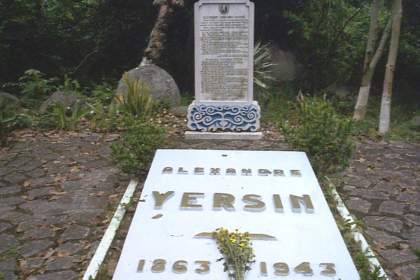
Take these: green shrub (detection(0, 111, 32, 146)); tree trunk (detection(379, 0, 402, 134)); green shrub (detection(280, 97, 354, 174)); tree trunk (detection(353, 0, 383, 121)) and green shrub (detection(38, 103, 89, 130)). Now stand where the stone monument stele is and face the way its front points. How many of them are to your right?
2

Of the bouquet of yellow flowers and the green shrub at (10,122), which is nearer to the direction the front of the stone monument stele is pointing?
the bouquet of yellow flowers

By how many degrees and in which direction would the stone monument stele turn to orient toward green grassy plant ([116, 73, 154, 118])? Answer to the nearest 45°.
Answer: approximately 135° to its right

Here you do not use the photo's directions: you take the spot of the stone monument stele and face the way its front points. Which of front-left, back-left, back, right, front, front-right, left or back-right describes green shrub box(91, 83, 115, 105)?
back-right

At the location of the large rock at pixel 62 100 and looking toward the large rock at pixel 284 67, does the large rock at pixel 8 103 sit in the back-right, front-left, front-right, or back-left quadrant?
back-left

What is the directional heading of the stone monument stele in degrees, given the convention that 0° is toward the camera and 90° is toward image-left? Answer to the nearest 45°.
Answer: approximately 0°

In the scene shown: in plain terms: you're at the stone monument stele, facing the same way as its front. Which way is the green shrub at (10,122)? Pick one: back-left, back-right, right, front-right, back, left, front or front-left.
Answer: right

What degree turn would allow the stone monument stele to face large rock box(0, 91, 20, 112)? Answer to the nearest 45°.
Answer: approximately 90° to its right

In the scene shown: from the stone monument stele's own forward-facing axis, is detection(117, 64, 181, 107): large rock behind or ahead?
behind
